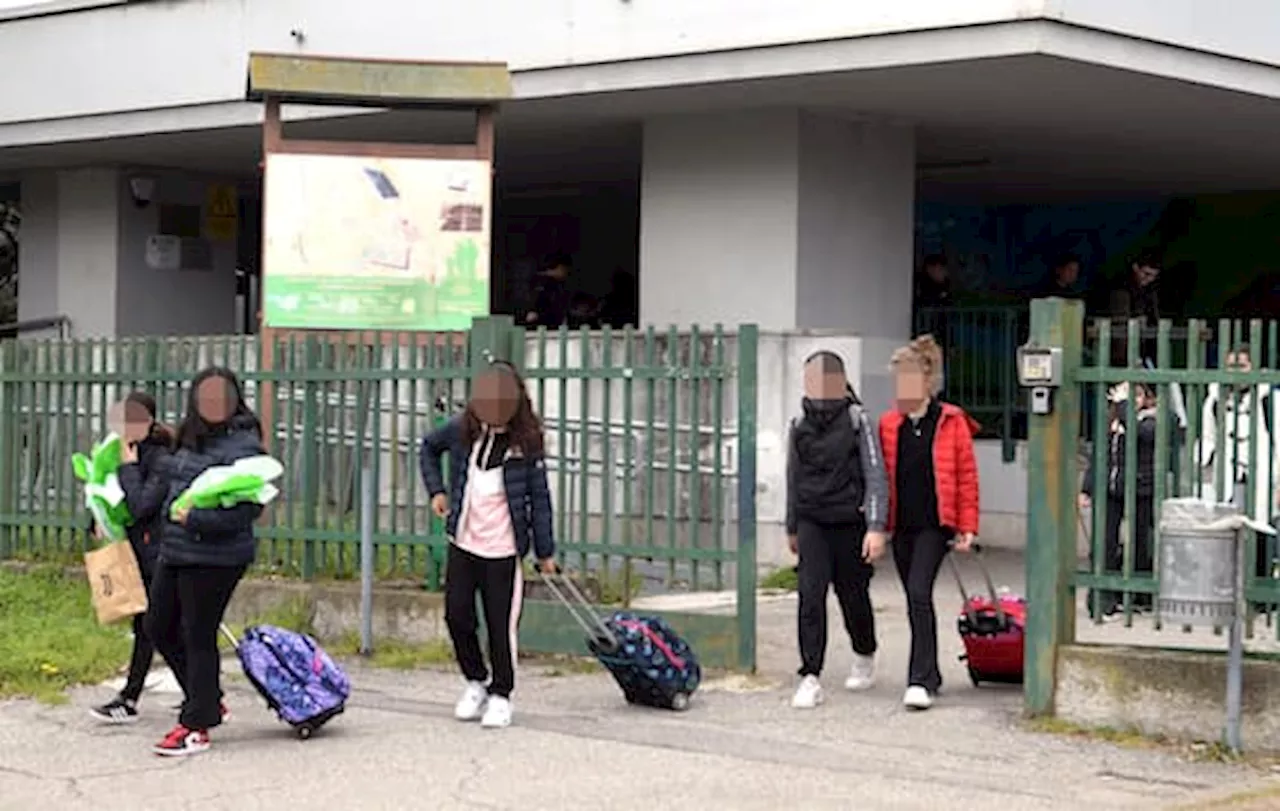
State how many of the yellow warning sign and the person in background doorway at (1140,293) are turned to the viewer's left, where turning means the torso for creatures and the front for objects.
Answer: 0

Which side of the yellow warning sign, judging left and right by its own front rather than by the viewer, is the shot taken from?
front

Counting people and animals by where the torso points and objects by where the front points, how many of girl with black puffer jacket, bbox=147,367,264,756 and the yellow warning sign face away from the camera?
0

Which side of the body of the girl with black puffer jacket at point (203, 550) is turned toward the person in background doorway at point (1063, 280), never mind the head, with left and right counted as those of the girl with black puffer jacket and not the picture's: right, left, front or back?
back

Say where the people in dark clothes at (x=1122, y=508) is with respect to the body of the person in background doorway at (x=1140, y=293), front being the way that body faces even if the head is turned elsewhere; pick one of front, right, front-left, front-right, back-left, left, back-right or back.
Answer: front-right

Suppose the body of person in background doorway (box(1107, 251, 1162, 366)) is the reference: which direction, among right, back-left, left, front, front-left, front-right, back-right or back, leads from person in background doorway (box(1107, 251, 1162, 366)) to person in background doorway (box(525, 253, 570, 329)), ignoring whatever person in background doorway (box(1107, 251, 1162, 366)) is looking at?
back-right

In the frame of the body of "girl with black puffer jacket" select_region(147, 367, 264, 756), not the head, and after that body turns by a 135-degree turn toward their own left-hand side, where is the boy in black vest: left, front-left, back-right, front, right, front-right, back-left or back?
front

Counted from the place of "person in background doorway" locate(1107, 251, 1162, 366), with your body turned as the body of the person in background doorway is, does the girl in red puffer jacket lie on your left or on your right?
on your right

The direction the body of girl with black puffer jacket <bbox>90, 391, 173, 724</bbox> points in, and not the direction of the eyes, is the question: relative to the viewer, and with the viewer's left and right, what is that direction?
facing the viewer and to the left of the viewer

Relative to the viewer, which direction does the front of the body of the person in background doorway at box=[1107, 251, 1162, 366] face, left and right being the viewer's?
facing the viewer and to the right of the viewer

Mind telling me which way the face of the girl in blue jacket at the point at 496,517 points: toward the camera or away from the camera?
toward the camera

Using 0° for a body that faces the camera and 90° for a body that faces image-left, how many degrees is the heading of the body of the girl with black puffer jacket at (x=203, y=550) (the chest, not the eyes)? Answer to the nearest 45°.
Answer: approximately 45°

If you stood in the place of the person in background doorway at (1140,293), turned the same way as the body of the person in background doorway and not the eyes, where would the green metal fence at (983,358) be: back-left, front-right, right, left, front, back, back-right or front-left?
right

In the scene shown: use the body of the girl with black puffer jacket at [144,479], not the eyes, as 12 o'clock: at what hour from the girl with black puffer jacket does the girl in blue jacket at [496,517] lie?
The girl in blue jacket is roughly at 8 o'clock from the girl with black puffer jacket.

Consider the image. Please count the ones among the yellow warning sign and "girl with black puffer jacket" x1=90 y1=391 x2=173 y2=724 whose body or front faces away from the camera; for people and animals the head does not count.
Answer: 0

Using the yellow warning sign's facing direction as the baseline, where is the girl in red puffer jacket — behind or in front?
in front

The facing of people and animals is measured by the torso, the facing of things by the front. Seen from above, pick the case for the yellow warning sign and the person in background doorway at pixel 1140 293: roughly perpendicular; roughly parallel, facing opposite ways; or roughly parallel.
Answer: roughly parallel
